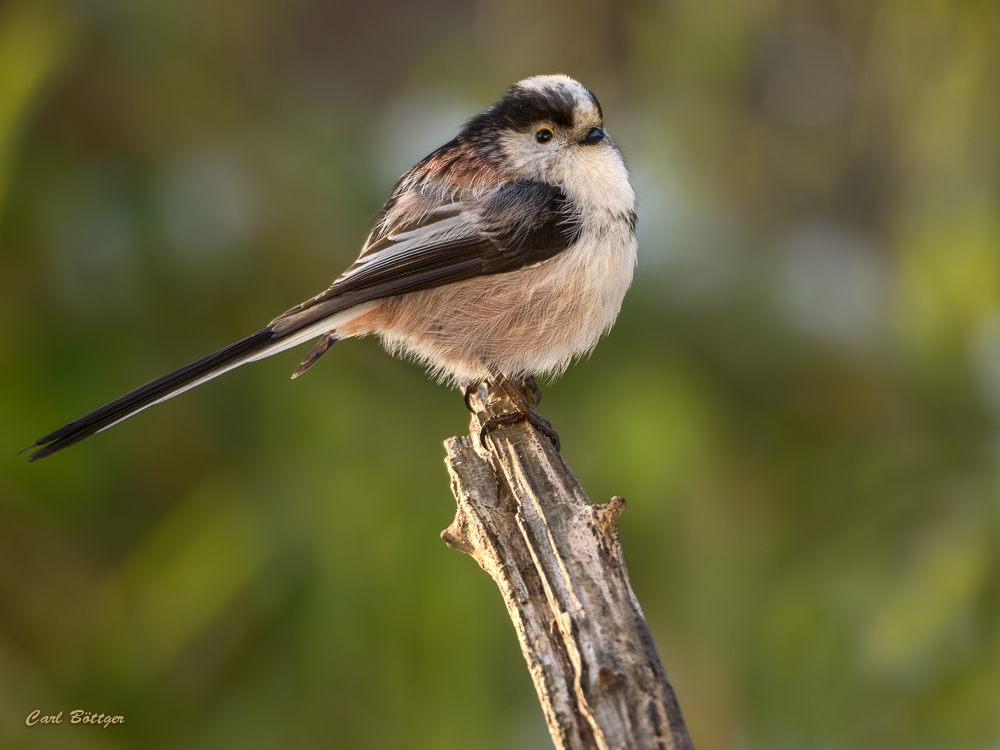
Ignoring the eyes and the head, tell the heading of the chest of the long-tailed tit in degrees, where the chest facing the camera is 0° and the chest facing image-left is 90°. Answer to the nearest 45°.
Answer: approximately 270°
